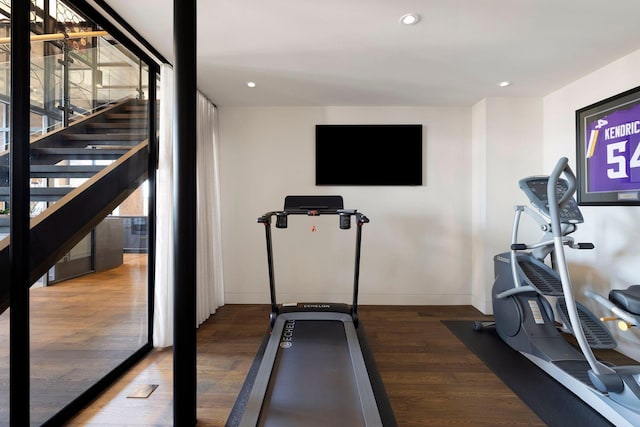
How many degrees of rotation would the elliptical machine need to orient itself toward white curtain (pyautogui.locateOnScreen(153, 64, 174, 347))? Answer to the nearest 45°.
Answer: approximately 90° to its left

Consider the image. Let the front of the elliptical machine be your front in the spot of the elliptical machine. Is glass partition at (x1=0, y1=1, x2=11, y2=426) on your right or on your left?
on your left

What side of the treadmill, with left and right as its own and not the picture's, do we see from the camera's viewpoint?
back

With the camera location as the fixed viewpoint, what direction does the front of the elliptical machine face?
facing away from the viewer and to the left of the viewer

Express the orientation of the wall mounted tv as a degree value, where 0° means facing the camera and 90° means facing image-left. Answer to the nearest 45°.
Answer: approximately 0°

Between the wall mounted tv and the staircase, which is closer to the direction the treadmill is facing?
the wall mounted tv

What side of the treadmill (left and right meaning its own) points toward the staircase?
left

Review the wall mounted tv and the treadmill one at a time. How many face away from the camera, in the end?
1

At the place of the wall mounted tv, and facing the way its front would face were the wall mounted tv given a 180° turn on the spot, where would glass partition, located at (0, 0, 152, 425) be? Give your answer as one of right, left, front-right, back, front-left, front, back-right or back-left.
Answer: back-left

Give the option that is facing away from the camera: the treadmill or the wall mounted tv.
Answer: the treadmill

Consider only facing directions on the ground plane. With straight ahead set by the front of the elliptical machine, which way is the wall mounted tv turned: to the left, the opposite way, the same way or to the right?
the opposite way

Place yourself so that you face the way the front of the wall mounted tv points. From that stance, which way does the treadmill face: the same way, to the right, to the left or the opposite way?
the opposite way
